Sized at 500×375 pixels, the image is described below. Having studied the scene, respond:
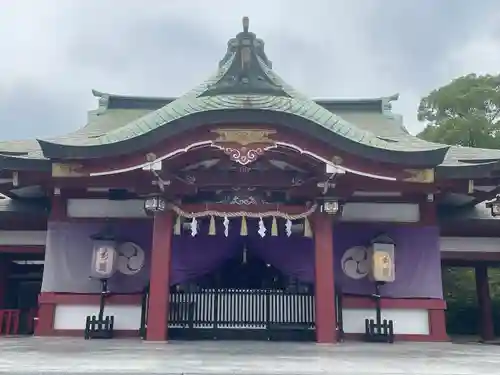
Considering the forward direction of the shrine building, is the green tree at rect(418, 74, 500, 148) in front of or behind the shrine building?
behind

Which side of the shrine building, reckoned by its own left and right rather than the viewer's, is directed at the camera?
front

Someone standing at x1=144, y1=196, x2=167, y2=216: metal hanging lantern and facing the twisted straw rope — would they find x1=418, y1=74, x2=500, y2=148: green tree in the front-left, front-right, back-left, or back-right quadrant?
front-left
